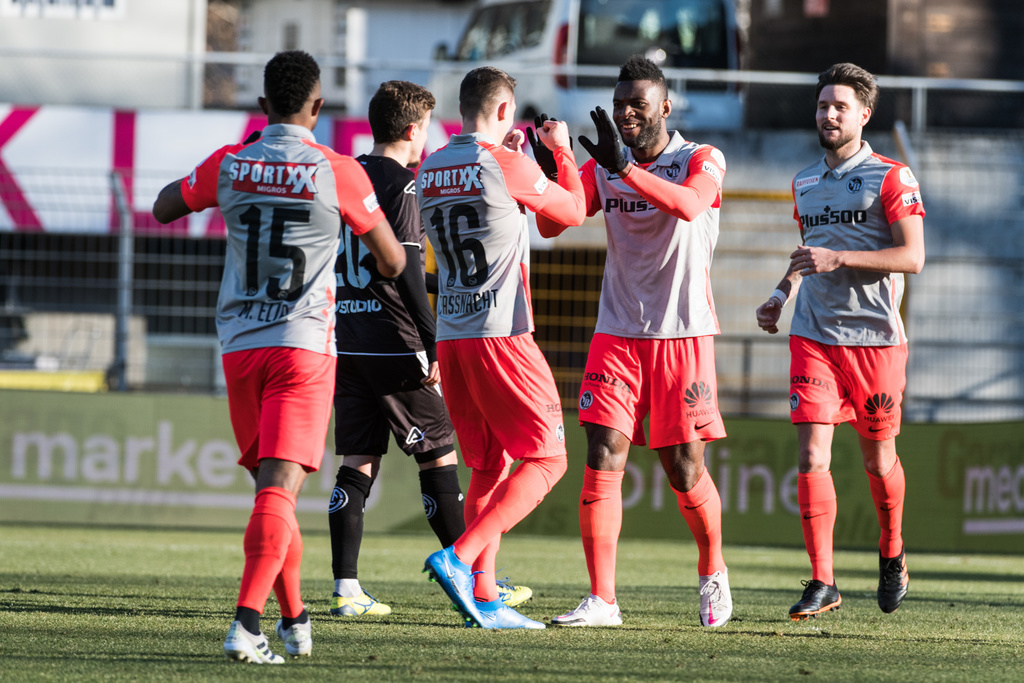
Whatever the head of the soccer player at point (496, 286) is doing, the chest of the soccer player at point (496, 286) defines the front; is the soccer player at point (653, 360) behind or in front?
in front

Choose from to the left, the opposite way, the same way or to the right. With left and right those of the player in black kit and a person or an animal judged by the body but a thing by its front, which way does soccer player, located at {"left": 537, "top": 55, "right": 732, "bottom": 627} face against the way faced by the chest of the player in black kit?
the opposite way

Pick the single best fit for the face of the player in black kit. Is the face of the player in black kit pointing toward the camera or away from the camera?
away from the camera

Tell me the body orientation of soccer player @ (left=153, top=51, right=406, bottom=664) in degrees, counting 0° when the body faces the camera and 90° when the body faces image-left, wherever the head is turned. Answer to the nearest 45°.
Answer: approximately 180°

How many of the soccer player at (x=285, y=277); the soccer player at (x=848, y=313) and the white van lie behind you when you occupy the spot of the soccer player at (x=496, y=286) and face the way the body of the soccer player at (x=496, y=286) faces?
1

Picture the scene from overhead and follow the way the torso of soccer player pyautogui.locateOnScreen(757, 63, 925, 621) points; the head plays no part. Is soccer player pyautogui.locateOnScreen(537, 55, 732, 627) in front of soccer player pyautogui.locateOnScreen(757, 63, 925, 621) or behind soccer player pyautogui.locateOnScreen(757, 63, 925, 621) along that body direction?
in front

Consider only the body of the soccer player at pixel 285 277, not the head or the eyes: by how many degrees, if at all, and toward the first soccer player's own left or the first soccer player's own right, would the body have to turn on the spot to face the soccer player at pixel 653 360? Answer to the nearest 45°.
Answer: approximately 45° to the first soccer player's own right

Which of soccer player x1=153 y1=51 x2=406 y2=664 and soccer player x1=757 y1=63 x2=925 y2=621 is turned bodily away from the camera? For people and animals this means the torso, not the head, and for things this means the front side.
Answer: soccer player x1=153 y1=51 x2=406 y2=664

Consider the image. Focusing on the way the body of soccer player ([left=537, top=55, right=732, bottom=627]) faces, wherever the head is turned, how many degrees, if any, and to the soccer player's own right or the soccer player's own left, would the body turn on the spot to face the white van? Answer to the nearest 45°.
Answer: approximately 135° to the soccer player's own right

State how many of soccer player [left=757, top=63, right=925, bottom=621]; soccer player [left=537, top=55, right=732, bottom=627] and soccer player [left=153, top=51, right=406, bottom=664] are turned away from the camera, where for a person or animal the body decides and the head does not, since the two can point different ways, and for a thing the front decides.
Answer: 1

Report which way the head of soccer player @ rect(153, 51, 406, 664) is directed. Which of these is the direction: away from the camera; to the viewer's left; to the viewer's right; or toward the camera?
away from the camera

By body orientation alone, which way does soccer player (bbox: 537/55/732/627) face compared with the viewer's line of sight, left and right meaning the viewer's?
facing the viewer and to the left of the viewer

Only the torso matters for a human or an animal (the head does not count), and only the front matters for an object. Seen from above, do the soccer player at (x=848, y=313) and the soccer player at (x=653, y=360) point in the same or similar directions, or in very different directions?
same or similar directions

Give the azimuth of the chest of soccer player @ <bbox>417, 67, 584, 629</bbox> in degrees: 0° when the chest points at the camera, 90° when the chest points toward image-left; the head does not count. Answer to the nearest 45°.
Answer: approximately 225°
